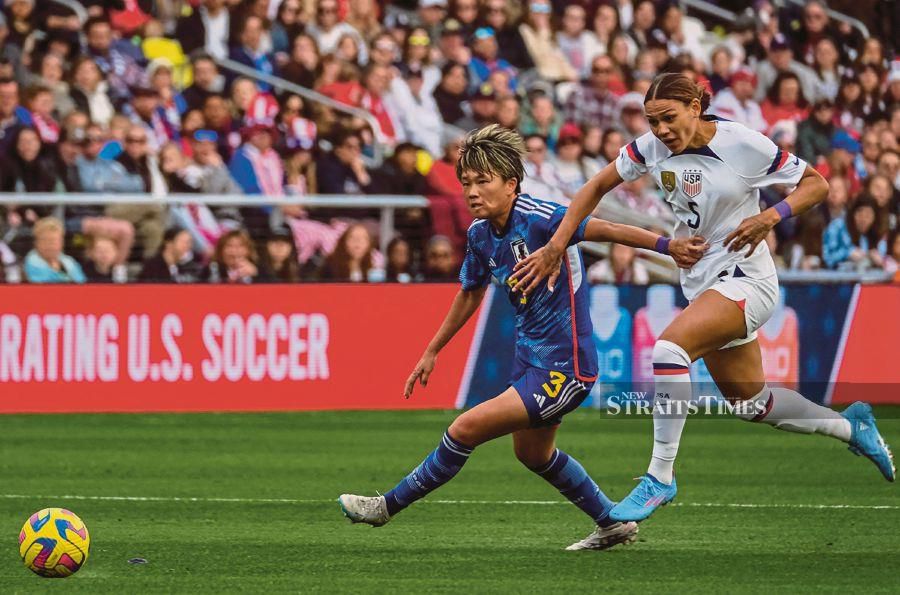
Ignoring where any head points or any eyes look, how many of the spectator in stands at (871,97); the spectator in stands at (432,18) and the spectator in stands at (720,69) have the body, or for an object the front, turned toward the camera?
3

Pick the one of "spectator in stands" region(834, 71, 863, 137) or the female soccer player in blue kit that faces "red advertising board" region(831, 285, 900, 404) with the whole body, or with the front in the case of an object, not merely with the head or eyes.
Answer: the spectator in stands

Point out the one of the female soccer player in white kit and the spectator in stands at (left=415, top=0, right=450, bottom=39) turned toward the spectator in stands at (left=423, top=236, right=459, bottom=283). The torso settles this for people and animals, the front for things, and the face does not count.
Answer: the spectator in stands at (left=415, top=0, right=450, bottom=39)

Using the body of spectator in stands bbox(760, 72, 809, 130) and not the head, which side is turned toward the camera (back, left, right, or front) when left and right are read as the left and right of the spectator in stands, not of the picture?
front

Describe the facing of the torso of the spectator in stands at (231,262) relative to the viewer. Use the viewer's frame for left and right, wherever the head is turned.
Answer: facing the viewer

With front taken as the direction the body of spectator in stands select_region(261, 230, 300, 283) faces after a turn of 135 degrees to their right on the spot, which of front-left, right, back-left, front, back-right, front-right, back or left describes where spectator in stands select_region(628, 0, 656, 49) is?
right

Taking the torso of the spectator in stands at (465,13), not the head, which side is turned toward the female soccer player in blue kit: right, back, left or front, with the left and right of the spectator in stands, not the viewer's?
front

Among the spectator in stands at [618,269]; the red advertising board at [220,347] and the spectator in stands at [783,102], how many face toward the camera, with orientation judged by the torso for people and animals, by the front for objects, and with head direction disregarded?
3

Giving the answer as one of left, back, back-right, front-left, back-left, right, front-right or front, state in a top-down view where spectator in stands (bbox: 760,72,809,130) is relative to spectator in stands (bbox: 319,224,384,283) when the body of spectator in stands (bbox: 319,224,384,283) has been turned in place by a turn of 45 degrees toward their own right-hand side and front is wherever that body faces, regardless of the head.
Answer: back

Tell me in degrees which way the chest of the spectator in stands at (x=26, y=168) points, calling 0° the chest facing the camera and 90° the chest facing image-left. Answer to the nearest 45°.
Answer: approximately 0°

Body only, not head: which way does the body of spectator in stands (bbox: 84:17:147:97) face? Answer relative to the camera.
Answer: toward the camera

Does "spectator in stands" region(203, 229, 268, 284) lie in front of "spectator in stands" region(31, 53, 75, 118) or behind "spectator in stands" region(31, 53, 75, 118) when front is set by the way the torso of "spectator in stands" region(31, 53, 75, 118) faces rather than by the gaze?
in front

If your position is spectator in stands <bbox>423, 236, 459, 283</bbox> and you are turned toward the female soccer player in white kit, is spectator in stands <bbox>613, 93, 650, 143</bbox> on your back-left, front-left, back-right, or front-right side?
back-left
